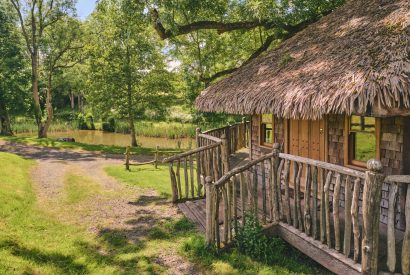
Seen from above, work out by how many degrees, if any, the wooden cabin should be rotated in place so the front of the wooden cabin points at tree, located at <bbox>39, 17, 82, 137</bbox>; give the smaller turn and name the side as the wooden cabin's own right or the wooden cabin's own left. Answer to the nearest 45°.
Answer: approximately 90° to the wooden cabin's own right

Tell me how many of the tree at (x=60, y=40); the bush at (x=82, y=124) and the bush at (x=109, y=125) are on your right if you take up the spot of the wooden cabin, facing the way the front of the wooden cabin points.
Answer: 3

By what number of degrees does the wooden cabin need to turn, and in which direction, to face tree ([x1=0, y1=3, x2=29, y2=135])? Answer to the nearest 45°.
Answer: approximately 90° to its right

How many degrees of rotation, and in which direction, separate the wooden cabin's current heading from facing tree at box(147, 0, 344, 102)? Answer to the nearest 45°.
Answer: approximately 90° to its right

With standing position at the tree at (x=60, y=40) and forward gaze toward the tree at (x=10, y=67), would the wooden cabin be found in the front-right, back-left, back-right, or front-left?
back-left

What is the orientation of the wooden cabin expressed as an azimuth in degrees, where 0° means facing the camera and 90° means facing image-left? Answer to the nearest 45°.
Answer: approximately 45°

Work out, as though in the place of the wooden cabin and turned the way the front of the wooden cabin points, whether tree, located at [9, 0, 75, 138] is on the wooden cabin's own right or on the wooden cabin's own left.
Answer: on the wooden cabin's own right

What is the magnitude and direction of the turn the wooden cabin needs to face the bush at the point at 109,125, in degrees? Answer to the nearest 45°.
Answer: approximately 90° to its right

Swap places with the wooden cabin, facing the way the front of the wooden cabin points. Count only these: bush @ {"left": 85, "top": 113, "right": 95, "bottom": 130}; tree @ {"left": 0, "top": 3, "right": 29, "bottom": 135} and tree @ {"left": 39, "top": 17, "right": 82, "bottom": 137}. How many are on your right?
3

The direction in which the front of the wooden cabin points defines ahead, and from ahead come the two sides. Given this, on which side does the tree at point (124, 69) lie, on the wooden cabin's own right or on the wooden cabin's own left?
on the wooden cabin's own right

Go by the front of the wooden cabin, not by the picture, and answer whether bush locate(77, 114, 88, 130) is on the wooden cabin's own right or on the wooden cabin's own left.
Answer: on the wooden cabin's own right
